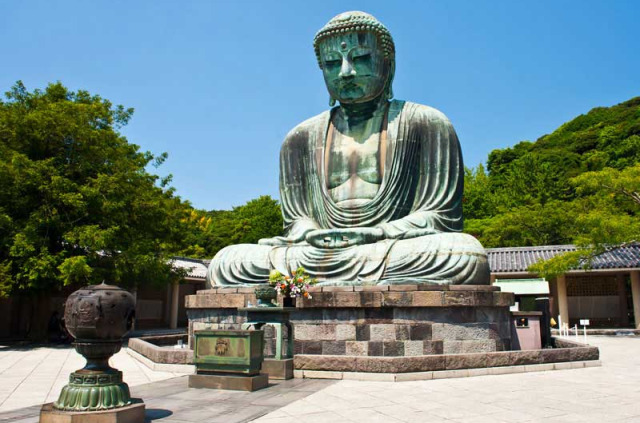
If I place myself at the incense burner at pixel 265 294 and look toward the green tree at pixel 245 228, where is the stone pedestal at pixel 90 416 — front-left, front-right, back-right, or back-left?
back-left

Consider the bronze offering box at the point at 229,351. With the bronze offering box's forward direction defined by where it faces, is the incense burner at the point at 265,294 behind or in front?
behind

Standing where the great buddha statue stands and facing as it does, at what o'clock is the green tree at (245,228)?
The green tree is roughly at 4 o'clock from the great buddha statue.

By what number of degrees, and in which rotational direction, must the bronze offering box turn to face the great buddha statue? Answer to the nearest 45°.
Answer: approximately 180°

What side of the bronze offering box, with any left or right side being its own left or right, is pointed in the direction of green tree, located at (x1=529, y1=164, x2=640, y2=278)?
back

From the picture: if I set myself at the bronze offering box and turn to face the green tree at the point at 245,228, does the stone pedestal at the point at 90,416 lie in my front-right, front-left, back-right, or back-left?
back-left

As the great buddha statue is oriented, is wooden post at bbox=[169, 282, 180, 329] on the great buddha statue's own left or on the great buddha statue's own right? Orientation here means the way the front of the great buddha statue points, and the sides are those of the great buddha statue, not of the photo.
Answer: on the great buddha statue's own right

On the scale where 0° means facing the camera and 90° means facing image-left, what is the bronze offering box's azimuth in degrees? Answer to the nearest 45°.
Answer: approximately 45°

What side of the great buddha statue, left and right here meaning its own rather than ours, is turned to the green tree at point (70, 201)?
right

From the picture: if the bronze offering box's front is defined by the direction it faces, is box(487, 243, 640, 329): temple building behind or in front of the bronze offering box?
behind

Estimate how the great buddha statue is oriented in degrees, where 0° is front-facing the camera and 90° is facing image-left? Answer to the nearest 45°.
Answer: approximately 45°
